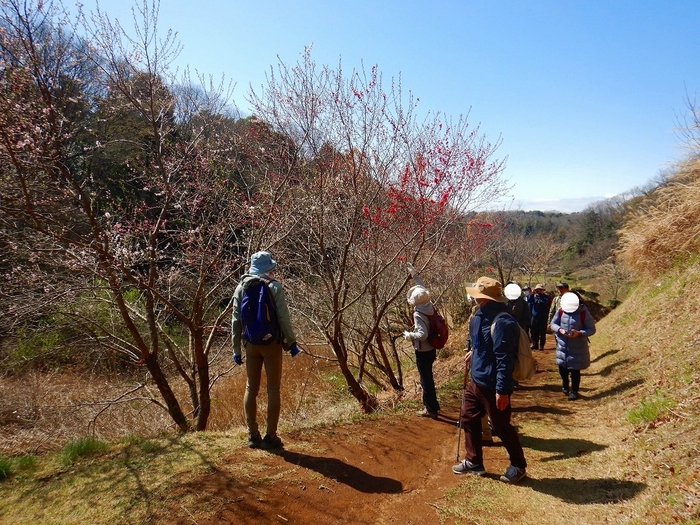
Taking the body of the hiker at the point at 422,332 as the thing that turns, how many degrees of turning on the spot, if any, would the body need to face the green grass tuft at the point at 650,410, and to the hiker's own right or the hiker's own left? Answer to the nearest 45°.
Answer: approximately 180°

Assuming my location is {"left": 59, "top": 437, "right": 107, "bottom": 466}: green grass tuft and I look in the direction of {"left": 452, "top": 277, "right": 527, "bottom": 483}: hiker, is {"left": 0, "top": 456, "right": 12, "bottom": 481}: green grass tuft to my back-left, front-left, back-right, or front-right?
back-right

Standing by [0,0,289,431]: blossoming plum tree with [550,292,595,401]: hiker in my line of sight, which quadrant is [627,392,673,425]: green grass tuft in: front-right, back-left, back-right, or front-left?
front-right

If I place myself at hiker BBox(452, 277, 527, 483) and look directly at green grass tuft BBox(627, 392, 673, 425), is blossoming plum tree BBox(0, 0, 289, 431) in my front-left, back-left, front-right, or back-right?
back-left

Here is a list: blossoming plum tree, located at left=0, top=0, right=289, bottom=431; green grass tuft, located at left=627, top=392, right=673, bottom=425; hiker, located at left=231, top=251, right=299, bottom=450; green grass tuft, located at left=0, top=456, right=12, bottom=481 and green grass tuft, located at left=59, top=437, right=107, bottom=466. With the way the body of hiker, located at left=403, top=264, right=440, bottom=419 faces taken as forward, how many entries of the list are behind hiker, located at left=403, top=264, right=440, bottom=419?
1

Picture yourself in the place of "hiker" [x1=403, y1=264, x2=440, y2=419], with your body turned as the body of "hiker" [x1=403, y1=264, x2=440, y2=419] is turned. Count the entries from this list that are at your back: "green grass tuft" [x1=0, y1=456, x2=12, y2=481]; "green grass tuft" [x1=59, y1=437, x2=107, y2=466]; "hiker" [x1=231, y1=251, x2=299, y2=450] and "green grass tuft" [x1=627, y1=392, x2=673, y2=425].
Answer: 1

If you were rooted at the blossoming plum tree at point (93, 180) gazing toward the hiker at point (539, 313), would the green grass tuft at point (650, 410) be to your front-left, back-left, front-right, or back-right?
front-right

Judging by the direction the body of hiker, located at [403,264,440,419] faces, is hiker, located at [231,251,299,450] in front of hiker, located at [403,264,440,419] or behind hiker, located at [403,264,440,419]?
in front

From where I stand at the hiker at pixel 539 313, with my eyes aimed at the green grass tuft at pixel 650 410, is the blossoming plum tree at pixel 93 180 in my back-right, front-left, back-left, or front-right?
front-right

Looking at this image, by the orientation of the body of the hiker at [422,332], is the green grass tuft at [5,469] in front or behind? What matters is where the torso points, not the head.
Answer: in front

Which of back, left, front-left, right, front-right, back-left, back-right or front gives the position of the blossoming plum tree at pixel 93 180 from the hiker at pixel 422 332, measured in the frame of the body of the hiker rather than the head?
front

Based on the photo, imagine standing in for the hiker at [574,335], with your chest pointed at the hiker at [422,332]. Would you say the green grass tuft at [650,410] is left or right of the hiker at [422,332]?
left

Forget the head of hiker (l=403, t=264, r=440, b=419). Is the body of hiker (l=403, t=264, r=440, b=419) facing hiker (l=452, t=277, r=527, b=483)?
no

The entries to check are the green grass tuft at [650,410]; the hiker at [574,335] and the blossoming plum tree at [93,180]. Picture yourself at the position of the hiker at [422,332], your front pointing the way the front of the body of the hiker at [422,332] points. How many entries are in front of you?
1

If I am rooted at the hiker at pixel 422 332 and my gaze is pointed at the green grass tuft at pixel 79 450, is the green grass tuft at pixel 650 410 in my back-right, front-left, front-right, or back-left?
back-left

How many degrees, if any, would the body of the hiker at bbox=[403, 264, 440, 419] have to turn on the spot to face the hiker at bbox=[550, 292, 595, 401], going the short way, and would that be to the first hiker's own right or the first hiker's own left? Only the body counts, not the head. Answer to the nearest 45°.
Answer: approximately 135° to the first hiker's own right

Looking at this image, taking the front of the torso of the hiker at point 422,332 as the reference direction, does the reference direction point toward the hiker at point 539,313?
no

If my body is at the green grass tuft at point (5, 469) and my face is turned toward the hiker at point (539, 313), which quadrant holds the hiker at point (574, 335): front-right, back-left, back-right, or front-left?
front-right

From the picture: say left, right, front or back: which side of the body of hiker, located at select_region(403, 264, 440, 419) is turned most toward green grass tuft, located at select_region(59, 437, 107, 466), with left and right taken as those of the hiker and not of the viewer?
front

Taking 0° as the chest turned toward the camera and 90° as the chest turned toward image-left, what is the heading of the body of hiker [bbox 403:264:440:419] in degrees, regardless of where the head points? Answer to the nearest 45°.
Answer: approximately 90°
